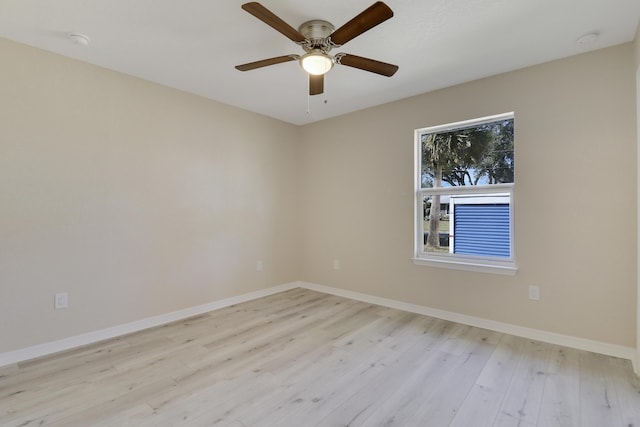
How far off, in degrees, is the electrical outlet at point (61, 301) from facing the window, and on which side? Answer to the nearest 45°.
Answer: approximately 45° to its left

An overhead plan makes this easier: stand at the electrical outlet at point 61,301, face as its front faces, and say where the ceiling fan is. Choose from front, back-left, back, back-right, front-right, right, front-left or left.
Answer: front-left

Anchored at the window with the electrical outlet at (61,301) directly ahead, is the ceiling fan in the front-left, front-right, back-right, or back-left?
front-left

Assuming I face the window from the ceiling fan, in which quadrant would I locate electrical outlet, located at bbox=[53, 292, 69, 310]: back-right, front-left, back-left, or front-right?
back-left

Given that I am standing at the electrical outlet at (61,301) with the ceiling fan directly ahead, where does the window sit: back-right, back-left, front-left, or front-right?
front-left

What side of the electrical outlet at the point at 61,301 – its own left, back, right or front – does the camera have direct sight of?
front
